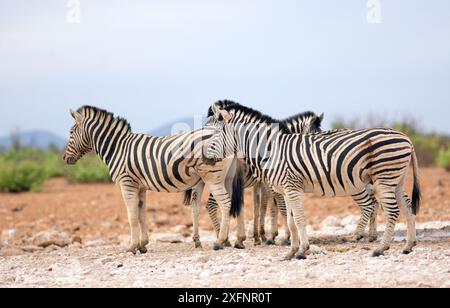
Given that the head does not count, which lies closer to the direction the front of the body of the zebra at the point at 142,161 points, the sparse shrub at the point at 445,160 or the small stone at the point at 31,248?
the small stone

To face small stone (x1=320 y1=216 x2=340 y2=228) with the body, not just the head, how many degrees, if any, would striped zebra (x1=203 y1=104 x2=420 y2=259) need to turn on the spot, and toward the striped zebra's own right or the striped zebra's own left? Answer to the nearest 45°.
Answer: approximately 90° to the striped zebra's own right

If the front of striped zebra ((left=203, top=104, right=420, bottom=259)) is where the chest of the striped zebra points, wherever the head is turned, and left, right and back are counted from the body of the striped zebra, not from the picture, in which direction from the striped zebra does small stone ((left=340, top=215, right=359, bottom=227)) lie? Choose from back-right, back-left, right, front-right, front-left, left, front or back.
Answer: right

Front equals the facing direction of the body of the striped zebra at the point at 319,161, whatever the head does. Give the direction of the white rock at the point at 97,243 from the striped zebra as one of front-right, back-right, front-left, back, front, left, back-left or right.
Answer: front-right

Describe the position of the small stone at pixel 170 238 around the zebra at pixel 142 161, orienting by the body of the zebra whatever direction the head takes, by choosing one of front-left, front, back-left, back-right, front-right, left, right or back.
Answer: right

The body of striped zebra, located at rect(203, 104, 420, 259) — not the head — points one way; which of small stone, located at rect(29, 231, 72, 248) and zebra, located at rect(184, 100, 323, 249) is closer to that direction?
the small stone

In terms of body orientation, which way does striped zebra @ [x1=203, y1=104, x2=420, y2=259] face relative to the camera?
to the viewer's left

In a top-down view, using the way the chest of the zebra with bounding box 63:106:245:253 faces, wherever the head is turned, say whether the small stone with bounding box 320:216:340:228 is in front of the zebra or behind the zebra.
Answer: behind

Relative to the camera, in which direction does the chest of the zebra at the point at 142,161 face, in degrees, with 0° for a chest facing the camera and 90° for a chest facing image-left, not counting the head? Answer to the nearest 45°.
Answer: approximately 90°

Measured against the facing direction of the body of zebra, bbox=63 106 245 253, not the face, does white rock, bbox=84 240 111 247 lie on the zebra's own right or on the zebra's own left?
on the zebra's own right

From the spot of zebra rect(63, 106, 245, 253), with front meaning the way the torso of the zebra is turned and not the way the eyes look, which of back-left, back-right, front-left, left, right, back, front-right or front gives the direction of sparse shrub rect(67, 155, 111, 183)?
right

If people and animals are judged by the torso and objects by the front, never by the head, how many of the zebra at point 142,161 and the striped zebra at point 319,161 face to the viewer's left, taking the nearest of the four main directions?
2

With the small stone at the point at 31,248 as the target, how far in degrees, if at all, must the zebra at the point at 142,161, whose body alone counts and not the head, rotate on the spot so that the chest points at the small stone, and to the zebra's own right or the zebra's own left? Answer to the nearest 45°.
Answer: approximately 45° to the zebra's own right

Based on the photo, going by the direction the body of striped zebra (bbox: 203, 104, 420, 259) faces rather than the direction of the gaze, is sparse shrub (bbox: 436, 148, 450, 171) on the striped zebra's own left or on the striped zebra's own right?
on the striped zebra's own right

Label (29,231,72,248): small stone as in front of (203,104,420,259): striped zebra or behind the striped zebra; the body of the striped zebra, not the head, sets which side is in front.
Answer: in front
